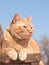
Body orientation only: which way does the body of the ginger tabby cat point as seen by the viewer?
toward the camera
